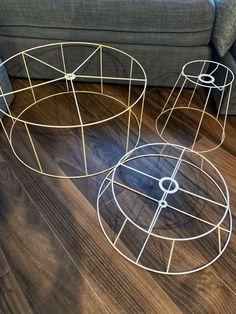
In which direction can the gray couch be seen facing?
toward the camera
